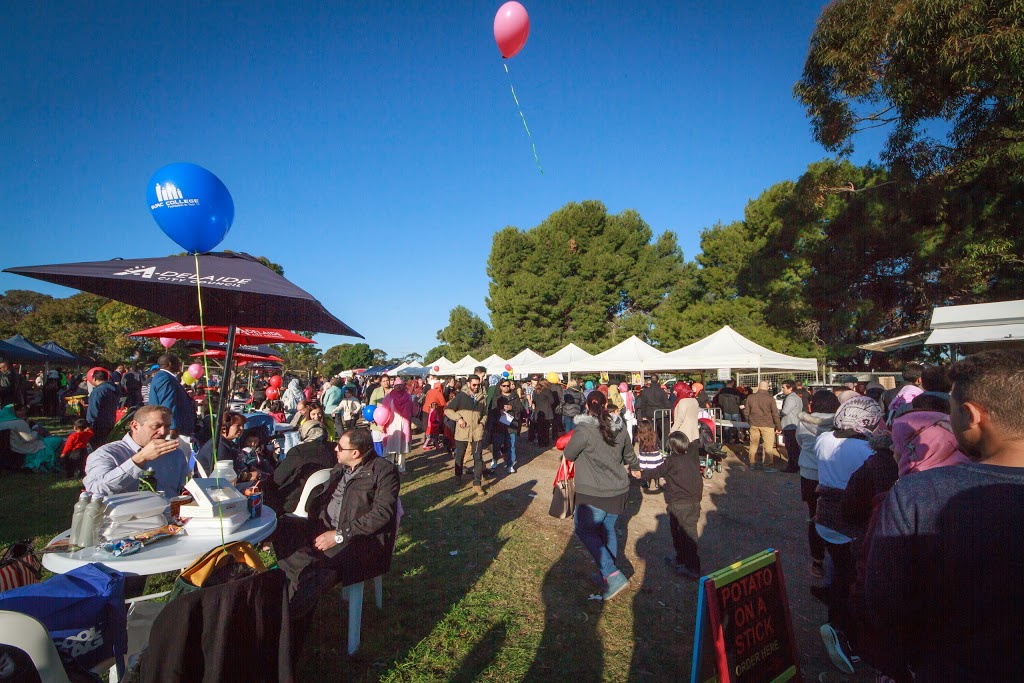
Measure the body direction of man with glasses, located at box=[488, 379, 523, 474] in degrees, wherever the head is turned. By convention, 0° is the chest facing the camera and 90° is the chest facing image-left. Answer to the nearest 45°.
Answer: approximately 0°

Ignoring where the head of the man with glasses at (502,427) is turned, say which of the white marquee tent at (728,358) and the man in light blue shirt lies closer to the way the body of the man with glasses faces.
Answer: the man in light blue shirt

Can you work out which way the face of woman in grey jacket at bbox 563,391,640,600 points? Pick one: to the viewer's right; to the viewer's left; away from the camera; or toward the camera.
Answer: away from the camera

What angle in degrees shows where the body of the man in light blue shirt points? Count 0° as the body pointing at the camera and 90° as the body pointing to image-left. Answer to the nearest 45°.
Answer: approximately 315°

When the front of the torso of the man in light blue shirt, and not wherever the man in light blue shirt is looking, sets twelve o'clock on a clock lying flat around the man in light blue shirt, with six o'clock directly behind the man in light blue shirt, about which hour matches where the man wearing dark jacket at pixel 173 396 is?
The man wearing dark jacket is roughly at 8 o'clock from the man in light blue shirt.

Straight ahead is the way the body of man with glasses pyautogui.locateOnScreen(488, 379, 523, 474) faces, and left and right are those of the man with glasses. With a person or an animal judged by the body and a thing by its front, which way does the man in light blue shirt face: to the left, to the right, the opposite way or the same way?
to the left

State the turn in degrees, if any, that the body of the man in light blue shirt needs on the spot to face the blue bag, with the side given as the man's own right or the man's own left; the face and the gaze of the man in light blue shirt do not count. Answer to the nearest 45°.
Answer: approximately 45° to the man's own right

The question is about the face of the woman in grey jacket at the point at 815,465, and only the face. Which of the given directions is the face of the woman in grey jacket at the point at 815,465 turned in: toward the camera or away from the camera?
away from the camera

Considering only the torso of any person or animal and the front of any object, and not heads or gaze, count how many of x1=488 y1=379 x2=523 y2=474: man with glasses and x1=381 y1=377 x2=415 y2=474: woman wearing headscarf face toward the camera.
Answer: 2

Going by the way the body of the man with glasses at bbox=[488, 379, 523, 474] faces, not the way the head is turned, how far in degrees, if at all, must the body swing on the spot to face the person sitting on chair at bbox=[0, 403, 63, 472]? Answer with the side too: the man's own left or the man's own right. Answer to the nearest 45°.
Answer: approximately 90° to the man's own right

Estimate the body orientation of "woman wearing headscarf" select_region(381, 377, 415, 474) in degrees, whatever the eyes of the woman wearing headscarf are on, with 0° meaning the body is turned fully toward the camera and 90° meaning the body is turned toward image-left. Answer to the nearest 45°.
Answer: approximately 0°
